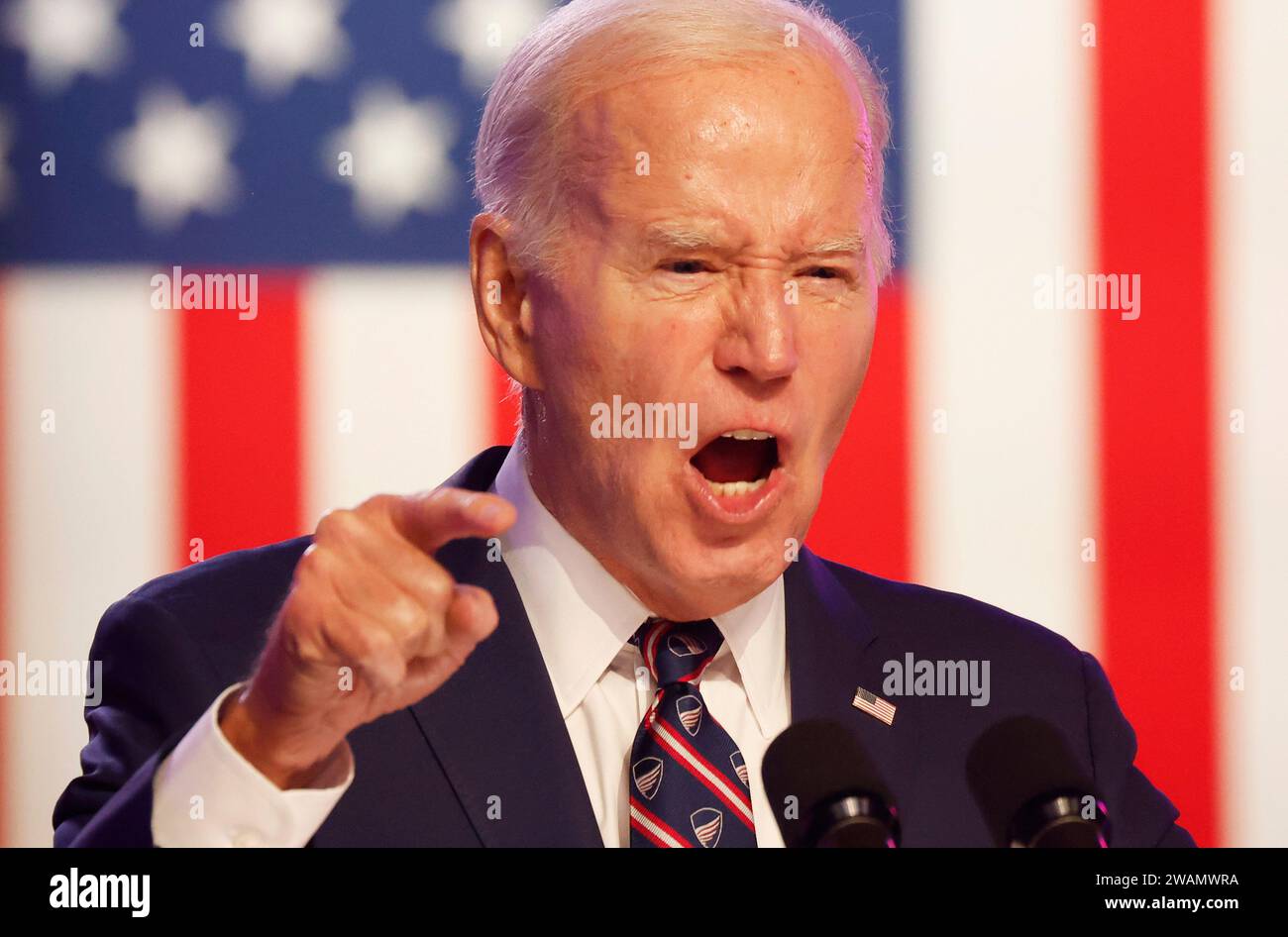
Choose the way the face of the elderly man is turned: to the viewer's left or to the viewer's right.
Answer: to the viewer's right

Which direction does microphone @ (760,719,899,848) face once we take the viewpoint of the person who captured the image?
facing away from the viewer and to the left of the viewer

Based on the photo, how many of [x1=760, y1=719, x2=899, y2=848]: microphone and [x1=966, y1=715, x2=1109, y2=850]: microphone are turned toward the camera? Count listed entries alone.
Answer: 0

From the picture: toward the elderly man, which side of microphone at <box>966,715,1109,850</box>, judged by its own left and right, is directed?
front

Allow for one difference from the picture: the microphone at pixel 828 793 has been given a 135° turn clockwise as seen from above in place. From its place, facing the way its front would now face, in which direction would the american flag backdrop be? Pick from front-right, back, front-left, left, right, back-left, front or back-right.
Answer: left

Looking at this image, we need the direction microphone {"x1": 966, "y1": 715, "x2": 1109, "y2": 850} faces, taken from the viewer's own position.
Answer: facing away from the viewer and to the left of the viewer
